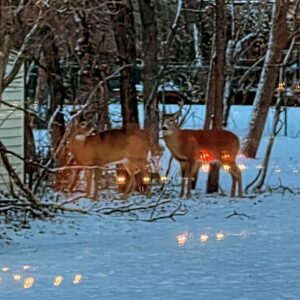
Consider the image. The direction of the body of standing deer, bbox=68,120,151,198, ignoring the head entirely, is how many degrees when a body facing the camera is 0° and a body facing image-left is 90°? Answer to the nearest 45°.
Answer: approximately 90°

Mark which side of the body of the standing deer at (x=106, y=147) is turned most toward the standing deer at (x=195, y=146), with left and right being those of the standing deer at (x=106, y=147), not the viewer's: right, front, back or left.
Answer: back

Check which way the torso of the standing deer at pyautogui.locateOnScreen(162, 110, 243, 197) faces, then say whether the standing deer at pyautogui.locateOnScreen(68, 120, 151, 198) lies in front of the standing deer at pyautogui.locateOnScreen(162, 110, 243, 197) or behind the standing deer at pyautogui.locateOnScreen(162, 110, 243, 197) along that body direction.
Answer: in front

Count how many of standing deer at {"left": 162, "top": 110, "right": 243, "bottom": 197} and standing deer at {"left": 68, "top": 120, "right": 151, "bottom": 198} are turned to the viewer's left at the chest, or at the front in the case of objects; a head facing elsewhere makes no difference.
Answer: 2

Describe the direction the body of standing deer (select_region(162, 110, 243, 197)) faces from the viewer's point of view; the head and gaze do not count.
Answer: to the viewer's left
